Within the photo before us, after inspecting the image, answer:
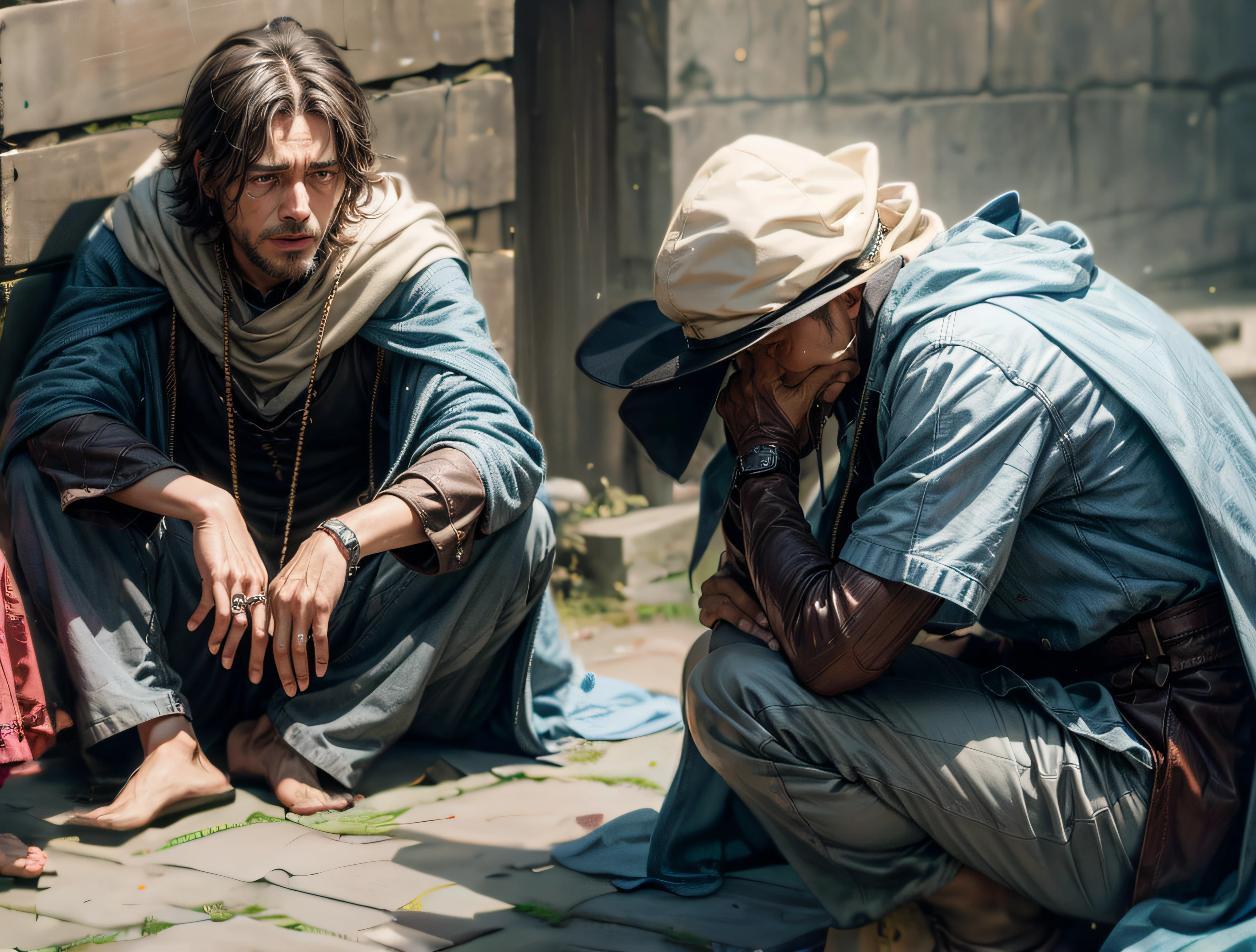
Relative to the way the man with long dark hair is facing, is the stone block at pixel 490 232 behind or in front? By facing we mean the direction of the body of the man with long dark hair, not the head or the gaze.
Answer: behind

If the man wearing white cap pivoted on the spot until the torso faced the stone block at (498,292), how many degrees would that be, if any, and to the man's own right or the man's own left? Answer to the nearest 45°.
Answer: approximately 45° to the man's own right

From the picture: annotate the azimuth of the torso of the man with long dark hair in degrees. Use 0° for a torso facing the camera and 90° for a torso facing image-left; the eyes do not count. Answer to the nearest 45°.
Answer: approximately 0°

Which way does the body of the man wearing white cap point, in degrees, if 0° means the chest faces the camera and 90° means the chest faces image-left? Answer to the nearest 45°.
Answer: approximately 90°

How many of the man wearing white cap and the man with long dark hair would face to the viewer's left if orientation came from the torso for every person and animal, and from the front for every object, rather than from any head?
1

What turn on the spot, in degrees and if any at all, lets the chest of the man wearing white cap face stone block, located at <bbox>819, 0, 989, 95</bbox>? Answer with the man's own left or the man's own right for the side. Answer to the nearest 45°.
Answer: approximately 90° to the man's own right

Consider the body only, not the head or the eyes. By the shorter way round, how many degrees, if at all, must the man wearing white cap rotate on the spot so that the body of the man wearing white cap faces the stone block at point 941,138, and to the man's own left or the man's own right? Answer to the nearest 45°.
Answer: approximately 90° to the man's own right
